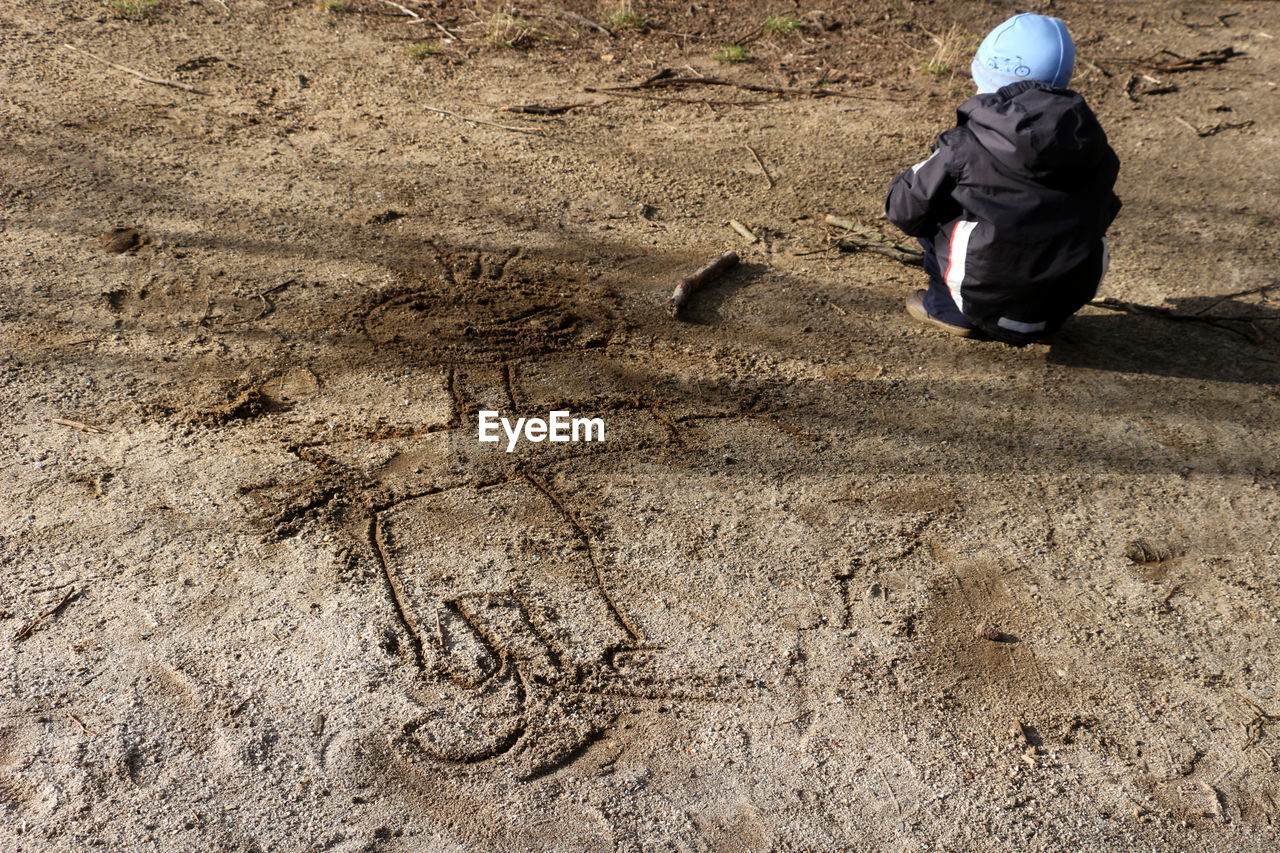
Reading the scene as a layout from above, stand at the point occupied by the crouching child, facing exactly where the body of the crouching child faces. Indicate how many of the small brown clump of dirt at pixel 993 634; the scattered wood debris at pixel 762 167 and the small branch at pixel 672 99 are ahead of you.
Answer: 2

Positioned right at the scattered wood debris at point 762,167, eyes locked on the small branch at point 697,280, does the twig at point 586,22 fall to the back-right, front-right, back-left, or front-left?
back-right

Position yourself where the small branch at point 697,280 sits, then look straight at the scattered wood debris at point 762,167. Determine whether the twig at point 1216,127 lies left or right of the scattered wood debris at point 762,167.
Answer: right

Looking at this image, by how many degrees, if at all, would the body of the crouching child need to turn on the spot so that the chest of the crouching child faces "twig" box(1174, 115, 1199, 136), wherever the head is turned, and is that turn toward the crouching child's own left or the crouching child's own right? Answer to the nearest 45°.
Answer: approximately 45° to the crouching child's own right

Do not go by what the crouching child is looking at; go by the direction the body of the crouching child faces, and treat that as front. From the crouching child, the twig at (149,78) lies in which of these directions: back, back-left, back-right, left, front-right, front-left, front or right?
front-left

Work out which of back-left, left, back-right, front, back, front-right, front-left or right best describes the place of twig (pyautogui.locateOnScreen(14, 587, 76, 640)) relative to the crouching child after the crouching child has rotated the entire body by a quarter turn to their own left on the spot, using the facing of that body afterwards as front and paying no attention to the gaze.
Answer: front

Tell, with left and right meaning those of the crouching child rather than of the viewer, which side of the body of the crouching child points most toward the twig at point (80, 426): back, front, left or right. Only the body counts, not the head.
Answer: left

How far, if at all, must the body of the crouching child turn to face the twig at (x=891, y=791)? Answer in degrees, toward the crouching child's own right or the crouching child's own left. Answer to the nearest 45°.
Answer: approximately 135° to the crouching child's own left

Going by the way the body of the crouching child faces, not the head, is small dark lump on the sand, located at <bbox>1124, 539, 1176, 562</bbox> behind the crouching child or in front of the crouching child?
behind

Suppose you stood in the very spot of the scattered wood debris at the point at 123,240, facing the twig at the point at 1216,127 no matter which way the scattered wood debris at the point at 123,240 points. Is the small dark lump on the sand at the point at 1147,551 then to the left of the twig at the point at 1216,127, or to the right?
right

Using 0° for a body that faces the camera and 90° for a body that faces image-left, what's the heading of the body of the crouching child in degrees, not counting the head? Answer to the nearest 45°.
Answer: approximately 135°

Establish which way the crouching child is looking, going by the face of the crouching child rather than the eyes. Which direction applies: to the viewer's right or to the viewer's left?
to the viewer's left

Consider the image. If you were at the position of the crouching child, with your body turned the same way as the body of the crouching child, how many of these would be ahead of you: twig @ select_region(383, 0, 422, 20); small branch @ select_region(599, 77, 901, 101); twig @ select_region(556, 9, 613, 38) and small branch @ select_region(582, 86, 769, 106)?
4
